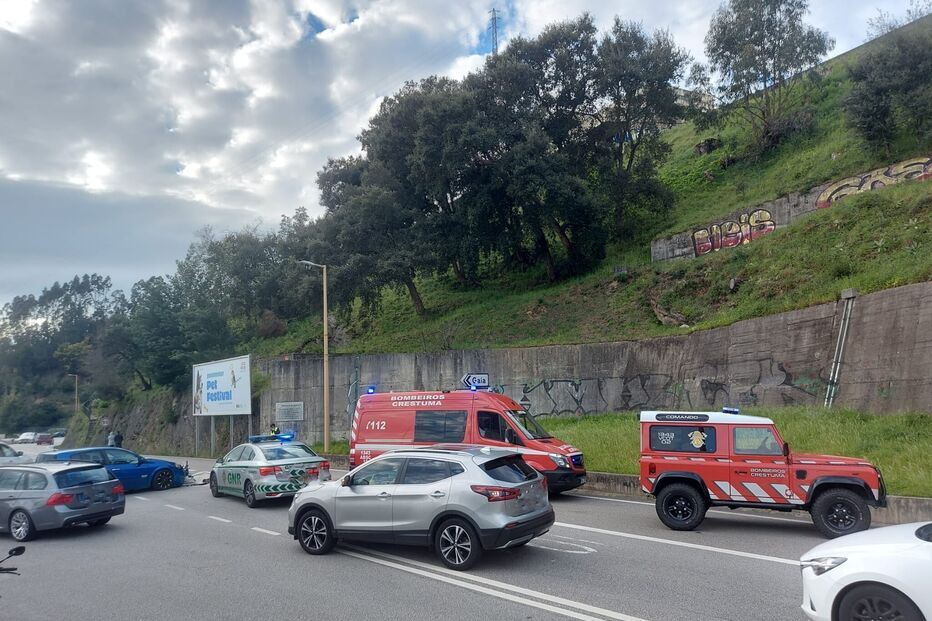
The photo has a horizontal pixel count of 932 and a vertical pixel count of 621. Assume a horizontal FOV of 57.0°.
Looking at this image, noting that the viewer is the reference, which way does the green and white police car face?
facing away from the viewer and to the left of the viewer

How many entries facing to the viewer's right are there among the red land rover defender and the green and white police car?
1

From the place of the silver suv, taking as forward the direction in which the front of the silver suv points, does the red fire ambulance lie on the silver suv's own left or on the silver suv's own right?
on the silver suv's own right

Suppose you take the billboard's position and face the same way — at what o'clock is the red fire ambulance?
The red fire ambulance is roughly at 10 o'clock from the billboard.

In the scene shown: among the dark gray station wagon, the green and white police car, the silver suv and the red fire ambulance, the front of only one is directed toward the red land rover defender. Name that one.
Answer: the red fire ambulance

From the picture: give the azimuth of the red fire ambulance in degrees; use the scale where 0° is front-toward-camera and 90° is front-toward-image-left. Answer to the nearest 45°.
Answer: approximately 315°

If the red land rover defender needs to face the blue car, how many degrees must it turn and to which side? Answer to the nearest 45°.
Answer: approximately 180°

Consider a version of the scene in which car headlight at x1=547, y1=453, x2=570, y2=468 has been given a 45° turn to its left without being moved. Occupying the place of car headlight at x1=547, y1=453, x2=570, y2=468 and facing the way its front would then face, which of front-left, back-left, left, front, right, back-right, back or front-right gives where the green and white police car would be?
back

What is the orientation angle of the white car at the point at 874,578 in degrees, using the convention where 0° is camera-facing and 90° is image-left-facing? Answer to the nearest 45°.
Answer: approximately 90°

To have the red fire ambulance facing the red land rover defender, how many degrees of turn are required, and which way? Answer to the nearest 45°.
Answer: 0° — it already faces it

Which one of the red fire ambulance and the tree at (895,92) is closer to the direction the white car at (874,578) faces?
the red fire ambulance

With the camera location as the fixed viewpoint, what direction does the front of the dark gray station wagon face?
facing away from the viewer and to the left of the viewer

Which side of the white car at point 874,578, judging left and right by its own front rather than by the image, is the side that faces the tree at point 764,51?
right

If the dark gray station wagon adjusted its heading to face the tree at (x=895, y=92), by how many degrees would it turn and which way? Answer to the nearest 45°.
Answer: approximately 135° to its right
